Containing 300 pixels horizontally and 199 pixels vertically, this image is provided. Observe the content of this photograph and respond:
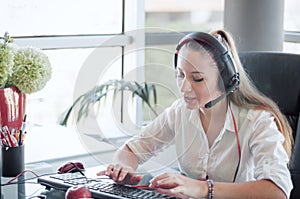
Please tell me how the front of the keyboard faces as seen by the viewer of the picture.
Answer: facing away from the viewer and to the right of the viewer

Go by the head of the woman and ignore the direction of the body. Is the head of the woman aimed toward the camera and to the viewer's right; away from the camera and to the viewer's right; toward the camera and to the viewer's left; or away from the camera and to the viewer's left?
toward the camera and to the viewer's left

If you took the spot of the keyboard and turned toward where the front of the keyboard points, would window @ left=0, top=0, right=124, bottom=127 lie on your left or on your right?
on your left

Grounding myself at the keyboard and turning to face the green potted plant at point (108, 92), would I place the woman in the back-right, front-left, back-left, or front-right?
front-right

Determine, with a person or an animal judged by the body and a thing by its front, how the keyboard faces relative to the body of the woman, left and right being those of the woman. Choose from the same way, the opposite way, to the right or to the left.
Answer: the opposite way

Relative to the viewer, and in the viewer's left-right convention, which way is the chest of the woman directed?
facing the viewer and to the left of the viewer
